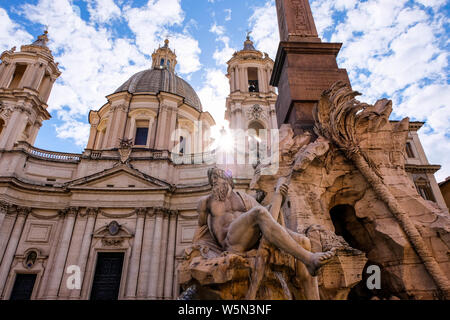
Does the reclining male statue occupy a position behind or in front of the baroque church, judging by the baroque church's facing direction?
in front

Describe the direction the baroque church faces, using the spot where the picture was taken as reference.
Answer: facing the viewer

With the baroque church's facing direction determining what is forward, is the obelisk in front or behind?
in front

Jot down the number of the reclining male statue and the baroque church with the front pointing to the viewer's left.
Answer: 0

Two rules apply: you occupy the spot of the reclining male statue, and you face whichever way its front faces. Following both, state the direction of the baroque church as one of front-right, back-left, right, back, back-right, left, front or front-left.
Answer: back

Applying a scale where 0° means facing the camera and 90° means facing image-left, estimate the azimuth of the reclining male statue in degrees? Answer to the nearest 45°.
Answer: approximately 315°
